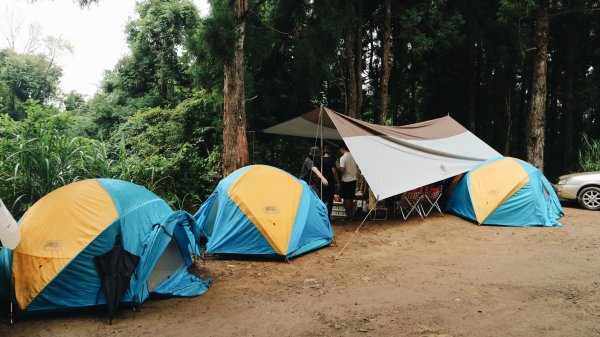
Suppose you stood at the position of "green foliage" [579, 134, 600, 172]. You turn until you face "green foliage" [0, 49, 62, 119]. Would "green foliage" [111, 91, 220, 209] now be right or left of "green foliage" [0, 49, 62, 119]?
left

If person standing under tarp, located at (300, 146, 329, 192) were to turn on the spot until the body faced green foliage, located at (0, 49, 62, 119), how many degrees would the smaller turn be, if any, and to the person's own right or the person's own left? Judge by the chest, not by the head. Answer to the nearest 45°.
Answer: approximately 135° to the person's own left

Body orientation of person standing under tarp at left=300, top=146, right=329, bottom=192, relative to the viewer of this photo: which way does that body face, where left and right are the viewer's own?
facing to the right of the viewer

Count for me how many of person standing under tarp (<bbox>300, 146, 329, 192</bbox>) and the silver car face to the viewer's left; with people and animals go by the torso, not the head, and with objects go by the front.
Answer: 1

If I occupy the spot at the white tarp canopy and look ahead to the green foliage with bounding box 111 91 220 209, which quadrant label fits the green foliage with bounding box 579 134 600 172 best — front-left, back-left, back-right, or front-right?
back-right

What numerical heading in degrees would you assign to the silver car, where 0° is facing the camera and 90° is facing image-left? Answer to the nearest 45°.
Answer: approximately 90°

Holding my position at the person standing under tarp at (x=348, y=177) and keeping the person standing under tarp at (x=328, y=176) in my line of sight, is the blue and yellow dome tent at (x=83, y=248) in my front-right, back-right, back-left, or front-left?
front-left

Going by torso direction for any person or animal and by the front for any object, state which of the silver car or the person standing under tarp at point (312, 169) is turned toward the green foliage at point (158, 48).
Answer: the silver car

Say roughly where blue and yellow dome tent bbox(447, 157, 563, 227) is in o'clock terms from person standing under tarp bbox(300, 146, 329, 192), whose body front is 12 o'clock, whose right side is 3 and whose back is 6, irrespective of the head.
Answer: The blue and yellow dome tent is roughly at 12 o'clock from the person standing under tarp.

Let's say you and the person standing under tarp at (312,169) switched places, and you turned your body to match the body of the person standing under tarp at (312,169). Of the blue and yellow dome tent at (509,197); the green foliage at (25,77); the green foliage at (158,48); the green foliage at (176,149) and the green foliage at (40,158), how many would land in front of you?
1

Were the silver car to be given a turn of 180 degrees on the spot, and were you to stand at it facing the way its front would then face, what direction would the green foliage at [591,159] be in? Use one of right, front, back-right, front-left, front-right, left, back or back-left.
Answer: left

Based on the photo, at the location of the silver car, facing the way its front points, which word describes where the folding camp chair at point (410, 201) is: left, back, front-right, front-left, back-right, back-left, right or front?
front-left
